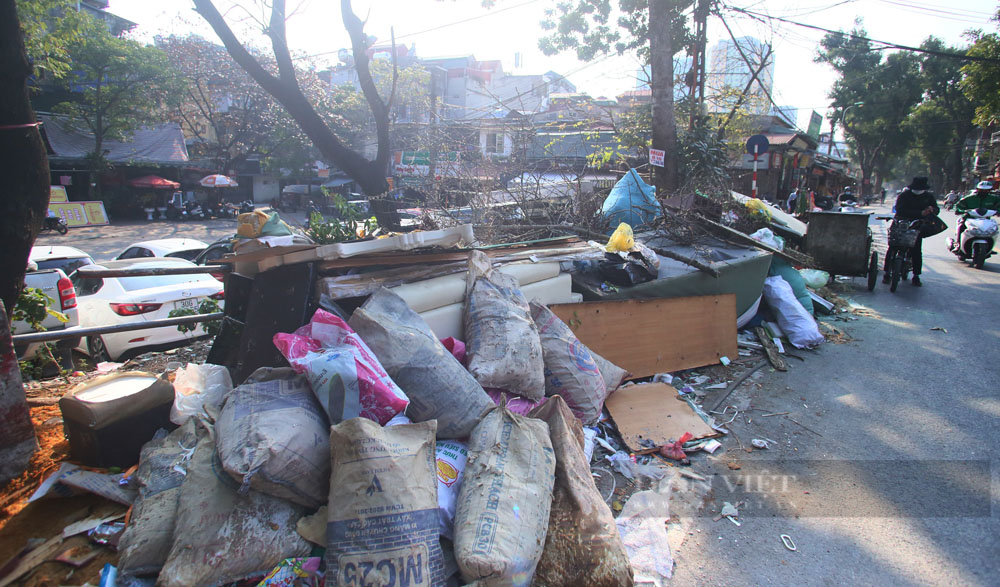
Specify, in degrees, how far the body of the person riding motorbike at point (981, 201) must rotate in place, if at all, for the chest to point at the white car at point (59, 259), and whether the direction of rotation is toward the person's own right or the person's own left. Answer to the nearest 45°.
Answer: approximately 45° to the person's own right

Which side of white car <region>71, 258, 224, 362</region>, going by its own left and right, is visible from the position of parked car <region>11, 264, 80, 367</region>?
left

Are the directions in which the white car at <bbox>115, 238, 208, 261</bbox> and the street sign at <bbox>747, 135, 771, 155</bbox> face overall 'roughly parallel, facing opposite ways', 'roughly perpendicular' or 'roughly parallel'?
roughly perpendicular

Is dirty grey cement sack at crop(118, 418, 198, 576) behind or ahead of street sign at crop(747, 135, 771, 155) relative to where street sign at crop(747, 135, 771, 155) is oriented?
ahead

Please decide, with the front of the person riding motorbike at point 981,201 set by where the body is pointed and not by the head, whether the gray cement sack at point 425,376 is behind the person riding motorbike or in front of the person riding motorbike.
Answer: in front
